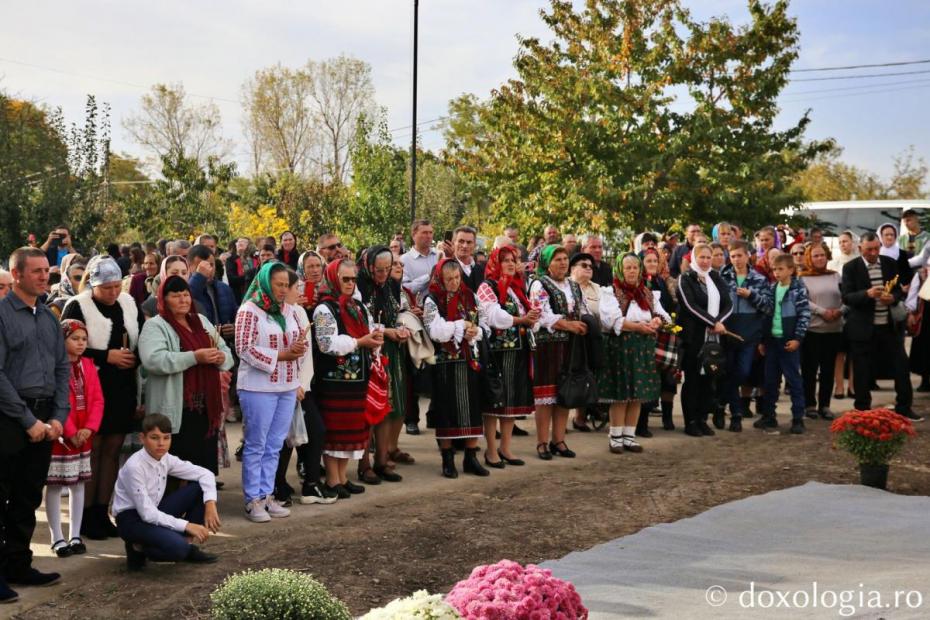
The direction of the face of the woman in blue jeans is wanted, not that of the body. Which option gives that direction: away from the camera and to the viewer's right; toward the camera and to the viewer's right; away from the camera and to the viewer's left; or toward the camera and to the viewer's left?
toward the camera and to the viewer's right

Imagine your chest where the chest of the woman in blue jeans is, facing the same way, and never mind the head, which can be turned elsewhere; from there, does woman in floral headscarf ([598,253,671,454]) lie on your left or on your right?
on your left

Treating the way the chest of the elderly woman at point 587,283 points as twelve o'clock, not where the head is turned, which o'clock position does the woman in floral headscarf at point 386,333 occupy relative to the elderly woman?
The woman in floral headscarf is roughly at 3 o'clock from the elderly woman.

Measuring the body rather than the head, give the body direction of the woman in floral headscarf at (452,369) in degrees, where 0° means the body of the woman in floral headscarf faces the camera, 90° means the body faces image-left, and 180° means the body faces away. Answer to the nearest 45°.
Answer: approximately 315°

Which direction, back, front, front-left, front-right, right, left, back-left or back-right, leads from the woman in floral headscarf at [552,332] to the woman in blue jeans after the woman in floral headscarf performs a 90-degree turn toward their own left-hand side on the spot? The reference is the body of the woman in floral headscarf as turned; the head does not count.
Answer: back

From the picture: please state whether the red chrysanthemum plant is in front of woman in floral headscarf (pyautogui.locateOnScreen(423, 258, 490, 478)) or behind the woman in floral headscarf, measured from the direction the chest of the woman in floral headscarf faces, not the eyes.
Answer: in front

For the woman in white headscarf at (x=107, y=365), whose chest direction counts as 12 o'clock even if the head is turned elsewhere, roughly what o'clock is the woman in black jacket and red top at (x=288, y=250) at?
The woman in black jacket and red top is roughly at 8 o'clock from the woman in white headscarf.

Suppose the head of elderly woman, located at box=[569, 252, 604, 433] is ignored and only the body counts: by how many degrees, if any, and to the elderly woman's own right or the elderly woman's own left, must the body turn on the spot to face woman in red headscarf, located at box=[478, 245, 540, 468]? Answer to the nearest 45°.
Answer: approximately 90° to the elderly woman's own right

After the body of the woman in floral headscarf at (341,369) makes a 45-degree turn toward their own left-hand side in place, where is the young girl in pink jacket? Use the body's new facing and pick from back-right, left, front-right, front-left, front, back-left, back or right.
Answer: back-right

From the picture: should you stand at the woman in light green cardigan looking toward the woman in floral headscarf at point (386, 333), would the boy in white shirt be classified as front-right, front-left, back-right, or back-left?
back-right

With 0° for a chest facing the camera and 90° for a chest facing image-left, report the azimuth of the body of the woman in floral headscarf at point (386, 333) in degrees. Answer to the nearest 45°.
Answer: approximately 315°

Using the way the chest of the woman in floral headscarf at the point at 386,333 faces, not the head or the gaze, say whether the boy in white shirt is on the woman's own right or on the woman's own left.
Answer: on the woman's own right

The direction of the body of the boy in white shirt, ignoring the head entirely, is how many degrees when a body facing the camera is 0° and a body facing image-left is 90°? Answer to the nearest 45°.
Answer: approximately 315°
